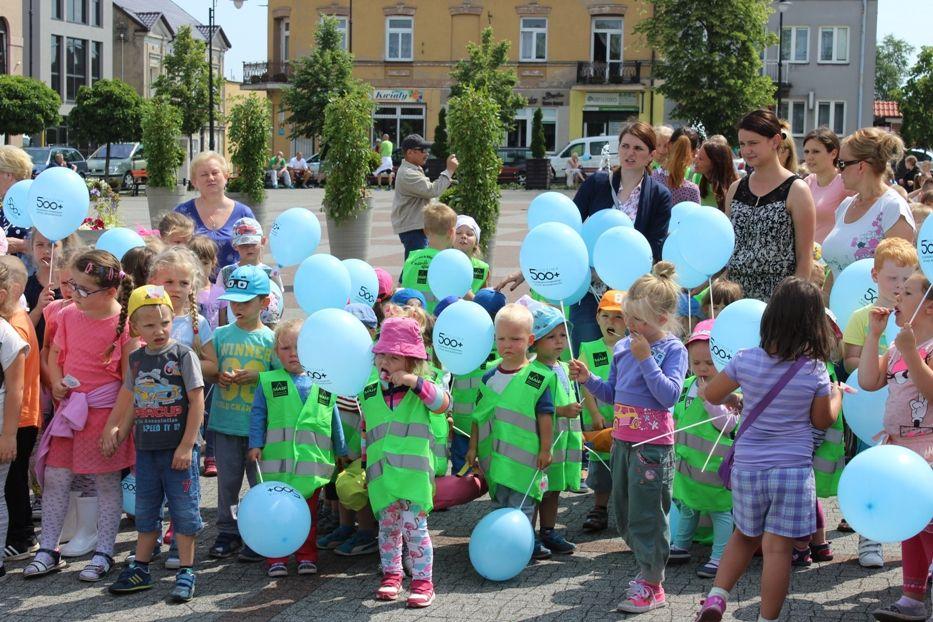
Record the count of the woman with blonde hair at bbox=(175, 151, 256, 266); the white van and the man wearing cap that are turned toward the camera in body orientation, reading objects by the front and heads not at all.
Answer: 1

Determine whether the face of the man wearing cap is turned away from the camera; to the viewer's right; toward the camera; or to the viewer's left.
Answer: to the viewer's right

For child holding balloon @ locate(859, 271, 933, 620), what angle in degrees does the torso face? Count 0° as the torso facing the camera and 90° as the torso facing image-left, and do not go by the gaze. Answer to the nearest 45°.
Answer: approximately 45°

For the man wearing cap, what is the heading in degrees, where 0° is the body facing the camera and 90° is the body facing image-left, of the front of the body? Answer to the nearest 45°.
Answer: approximately 270°

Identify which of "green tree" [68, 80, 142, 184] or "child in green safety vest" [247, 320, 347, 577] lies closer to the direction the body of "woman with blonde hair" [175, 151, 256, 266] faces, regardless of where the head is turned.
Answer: the child in green safety vest

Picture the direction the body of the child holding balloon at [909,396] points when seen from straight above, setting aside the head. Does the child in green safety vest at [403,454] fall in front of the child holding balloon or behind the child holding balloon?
in front

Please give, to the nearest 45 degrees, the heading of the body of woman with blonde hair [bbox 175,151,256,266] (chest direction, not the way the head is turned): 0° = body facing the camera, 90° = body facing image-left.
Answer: approximately 0°

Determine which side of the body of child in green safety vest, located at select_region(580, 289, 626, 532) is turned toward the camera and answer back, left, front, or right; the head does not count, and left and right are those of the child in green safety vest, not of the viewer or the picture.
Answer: front

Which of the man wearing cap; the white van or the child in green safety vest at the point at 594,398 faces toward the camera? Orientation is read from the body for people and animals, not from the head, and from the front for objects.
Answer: the child in green safety vest

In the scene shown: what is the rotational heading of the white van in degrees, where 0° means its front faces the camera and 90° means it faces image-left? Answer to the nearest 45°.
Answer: approximately 90°

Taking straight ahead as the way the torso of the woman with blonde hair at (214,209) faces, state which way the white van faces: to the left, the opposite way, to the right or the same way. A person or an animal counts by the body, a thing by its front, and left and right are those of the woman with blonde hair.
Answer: to the right

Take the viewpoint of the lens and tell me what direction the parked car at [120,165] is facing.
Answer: facing the viewer and to the left of the viewer

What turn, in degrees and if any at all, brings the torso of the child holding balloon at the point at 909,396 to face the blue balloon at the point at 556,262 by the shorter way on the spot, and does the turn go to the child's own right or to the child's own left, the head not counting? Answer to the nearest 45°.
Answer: approximately 90° to the child's own right

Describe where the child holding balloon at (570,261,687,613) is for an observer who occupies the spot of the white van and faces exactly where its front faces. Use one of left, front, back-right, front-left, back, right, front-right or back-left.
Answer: left

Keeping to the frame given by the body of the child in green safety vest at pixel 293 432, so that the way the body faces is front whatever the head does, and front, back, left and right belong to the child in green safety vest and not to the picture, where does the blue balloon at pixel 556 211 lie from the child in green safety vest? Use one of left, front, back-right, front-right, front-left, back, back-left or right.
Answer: back-left

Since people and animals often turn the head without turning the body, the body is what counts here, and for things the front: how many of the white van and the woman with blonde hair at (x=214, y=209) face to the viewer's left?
1

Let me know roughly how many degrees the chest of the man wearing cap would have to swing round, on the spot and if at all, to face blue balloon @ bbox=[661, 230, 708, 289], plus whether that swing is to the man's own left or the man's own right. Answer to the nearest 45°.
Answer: approximately 90° to the man's own right

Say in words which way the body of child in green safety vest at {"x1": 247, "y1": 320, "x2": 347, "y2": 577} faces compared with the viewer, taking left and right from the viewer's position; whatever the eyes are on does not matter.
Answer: facing the viewer
